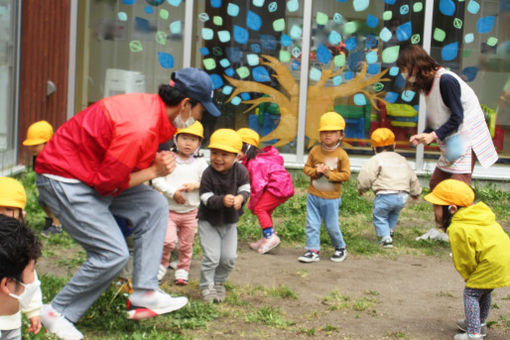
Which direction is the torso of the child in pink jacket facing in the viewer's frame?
to the viewer's left

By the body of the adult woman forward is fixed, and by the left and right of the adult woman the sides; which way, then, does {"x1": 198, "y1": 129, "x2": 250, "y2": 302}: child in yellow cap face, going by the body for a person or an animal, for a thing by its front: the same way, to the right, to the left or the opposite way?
to the left

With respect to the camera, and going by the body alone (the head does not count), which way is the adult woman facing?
to the viewer's left

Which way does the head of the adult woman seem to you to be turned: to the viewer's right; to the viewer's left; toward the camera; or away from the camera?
to the viewer's left

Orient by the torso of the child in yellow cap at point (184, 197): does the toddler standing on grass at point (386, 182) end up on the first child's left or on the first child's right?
on the first child's left

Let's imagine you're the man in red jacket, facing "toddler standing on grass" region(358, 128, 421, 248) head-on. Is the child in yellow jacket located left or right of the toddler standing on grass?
right

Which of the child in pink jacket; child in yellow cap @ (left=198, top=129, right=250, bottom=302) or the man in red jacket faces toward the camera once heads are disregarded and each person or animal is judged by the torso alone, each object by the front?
the child in yellow cap

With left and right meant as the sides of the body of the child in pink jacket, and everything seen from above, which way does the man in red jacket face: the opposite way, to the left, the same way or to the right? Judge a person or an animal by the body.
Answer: the opposite way

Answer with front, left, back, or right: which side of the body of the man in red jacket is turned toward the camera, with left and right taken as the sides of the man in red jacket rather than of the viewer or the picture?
right

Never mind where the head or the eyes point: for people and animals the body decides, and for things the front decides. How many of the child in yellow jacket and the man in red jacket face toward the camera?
0

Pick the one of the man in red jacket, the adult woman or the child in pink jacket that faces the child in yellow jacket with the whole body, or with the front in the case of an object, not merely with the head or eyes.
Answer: the man in red jacket

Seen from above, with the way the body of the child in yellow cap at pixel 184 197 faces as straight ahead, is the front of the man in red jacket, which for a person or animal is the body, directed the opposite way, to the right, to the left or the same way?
to the left

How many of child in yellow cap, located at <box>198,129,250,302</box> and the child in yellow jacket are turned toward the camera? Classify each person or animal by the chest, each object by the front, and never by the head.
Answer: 1

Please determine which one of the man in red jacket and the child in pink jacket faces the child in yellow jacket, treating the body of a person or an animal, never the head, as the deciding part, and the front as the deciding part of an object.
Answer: the man in red jacket

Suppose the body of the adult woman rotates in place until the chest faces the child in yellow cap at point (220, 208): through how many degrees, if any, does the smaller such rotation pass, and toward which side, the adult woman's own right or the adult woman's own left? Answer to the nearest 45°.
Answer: approximately 45° to the adult woman's own left

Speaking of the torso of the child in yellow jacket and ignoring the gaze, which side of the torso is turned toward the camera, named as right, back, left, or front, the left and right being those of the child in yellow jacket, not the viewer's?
left

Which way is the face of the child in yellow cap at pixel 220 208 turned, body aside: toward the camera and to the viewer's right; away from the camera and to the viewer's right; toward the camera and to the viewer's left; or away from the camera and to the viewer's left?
toward the camera and to the viewer's left

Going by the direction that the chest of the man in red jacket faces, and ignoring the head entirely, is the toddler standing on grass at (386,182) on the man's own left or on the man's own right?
on the man's own left
